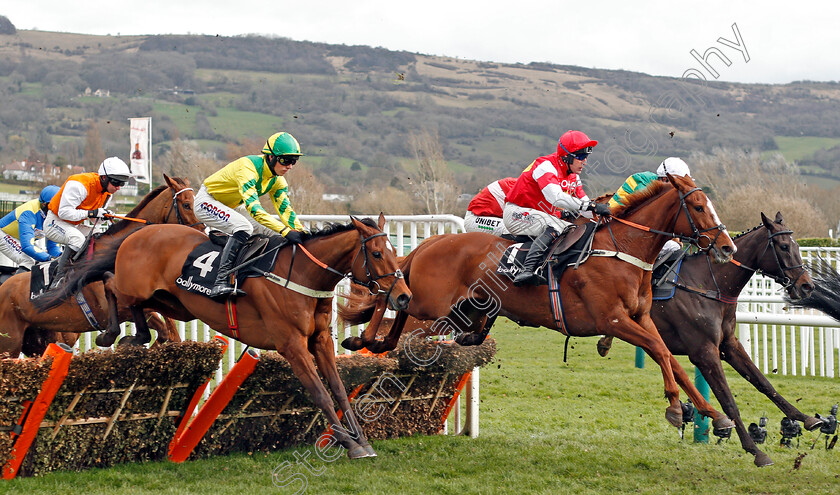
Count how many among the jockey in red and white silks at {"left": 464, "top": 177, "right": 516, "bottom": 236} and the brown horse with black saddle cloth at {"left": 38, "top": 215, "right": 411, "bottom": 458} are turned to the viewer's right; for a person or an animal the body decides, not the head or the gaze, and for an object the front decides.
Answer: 2

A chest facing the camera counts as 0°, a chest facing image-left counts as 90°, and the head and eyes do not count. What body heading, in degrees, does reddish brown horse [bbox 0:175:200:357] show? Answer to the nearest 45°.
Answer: approximately 270°

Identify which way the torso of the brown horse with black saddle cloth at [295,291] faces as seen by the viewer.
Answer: to the viewer's right

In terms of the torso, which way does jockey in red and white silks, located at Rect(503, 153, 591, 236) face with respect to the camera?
to the viewer's right

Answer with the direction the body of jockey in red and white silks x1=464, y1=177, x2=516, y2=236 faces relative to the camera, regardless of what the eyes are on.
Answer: to the viewer's right

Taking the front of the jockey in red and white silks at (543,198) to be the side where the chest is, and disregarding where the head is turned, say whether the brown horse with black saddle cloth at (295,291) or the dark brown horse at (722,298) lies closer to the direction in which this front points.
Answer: the dark brown horse

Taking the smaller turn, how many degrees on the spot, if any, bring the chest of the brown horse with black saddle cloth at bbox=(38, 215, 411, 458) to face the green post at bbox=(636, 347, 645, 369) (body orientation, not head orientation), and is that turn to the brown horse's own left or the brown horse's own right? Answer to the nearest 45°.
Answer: approximately 45° to the brown horse's own left

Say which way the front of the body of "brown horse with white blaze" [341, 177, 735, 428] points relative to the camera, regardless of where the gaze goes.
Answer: to the viewer's right
